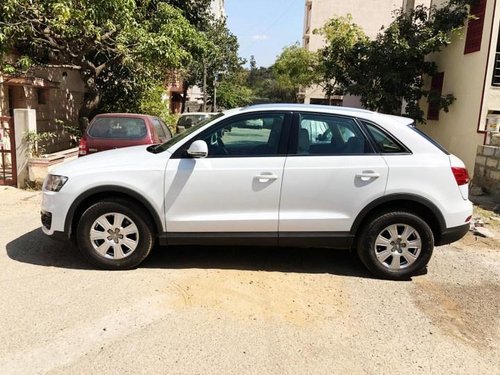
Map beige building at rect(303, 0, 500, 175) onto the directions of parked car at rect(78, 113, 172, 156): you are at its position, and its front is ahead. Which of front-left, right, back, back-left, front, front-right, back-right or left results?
front-right

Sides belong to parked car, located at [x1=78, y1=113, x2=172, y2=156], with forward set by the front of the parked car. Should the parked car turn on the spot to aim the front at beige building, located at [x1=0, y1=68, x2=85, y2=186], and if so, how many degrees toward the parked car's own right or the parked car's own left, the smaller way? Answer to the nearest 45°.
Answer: approximately 90° to the parked car's own left

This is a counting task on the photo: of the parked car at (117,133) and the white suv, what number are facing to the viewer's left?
1

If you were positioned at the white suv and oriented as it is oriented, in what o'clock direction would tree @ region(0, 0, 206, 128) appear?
The tree is roughly at 2 o'clock from the white suv.

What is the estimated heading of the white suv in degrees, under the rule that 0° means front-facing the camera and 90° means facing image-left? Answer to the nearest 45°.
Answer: approximately 90°

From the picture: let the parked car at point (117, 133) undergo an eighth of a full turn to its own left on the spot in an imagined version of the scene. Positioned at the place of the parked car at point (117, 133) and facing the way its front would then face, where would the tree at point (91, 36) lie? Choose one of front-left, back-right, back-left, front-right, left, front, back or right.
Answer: front

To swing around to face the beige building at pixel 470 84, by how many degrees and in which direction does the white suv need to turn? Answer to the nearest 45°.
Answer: approximately 135° to its right

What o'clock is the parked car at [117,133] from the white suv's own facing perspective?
The parked car is roughly at 2 o'clock from the white suv.

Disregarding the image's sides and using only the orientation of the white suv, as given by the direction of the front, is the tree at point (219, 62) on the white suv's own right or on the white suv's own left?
on the white suv's own right

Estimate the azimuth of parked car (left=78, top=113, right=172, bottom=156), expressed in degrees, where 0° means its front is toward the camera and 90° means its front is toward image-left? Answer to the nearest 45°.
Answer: approximately 225°
